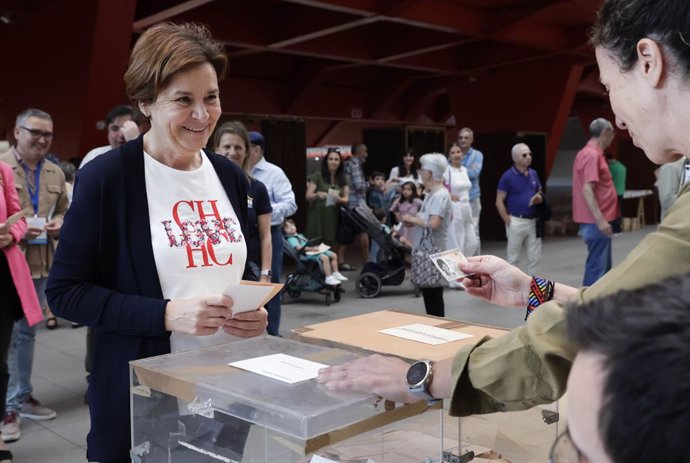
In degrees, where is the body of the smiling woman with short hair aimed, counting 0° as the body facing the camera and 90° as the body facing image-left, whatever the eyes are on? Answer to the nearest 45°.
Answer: approximately 315°

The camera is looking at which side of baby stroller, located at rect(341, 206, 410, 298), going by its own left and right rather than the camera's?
right

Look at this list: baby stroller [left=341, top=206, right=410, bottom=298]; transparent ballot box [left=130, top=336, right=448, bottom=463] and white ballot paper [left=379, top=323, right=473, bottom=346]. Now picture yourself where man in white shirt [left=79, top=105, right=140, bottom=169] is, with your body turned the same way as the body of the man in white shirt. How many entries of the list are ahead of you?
2

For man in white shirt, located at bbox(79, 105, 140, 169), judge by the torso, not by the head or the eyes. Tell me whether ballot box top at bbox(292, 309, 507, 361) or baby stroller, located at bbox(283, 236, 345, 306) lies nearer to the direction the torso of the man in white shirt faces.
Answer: the ballot box top

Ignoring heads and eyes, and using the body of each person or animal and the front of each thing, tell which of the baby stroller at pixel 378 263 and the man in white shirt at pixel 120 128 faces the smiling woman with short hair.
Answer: the man in white shirt

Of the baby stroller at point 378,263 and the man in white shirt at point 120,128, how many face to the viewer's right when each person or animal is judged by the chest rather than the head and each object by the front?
1

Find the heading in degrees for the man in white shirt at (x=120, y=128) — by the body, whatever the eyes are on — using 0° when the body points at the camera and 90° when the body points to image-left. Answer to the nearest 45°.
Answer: approximately 0°
